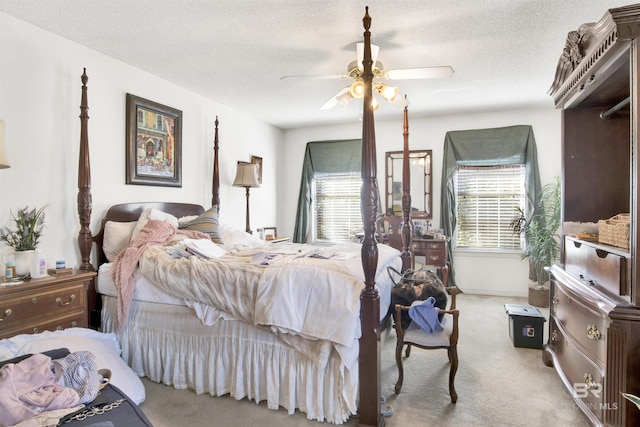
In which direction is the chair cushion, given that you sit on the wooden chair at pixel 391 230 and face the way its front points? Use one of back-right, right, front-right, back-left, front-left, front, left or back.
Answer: back-right

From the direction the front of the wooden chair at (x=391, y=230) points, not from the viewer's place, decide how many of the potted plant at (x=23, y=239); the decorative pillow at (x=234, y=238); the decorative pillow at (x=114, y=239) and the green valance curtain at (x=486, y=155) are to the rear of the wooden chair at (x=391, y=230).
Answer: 3

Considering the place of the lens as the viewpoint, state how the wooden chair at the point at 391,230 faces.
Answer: facing away from the viewer and to the right of the viewer

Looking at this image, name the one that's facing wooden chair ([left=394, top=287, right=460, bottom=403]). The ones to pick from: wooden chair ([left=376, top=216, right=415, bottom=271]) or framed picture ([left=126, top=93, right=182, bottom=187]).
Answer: the framed picture

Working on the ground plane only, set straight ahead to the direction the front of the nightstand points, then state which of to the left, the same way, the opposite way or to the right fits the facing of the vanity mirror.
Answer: to the right

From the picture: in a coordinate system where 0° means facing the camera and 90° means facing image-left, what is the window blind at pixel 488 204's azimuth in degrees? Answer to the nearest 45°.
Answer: approximately 0°

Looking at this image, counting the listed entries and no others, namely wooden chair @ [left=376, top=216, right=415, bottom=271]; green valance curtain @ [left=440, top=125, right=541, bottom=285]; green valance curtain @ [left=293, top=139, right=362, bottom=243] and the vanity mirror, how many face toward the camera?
3

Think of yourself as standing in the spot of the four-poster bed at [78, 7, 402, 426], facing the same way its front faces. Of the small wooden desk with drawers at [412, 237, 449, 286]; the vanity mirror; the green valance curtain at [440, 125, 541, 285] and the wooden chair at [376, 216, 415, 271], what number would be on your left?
4

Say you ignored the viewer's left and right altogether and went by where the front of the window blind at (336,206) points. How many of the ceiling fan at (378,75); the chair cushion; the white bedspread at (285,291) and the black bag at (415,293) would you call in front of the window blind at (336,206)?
4

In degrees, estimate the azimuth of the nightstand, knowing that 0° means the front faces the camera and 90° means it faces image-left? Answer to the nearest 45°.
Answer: approximately 315°
